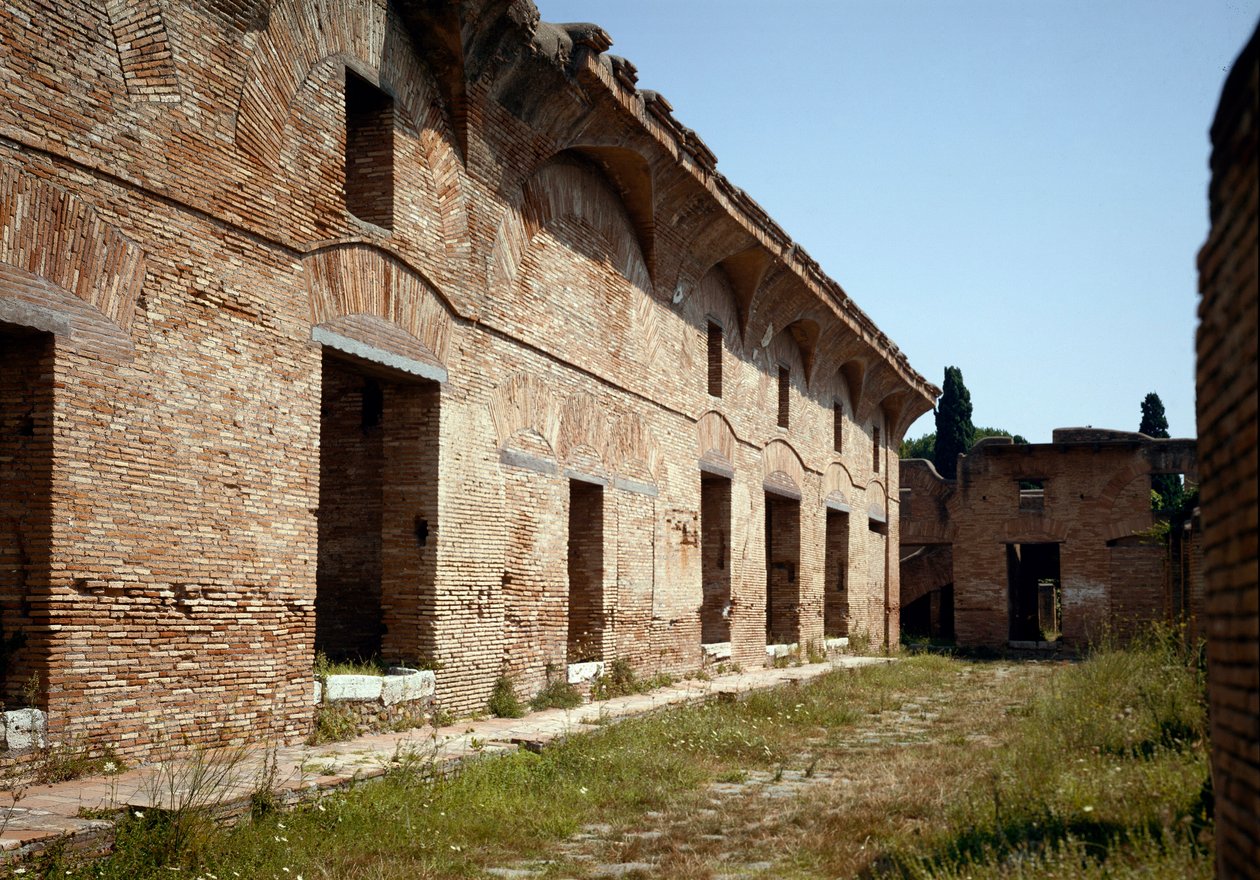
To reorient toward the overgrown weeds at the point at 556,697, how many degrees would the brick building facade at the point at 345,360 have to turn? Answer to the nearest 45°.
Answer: approximately 90° to its left

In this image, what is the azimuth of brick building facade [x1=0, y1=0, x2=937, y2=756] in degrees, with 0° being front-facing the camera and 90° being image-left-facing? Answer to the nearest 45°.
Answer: approximately 315°

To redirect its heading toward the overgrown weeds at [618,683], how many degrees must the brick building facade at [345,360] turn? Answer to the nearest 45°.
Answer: approximately 90° to its left

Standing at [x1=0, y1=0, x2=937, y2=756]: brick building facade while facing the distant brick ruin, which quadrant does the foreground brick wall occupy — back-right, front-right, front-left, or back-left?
back-right

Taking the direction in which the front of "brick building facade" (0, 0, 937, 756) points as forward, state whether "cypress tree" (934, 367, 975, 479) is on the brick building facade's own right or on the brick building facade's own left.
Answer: on the brick building facade's own left

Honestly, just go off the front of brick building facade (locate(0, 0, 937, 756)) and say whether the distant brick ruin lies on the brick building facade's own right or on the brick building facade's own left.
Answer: on the brick building facade's own left
